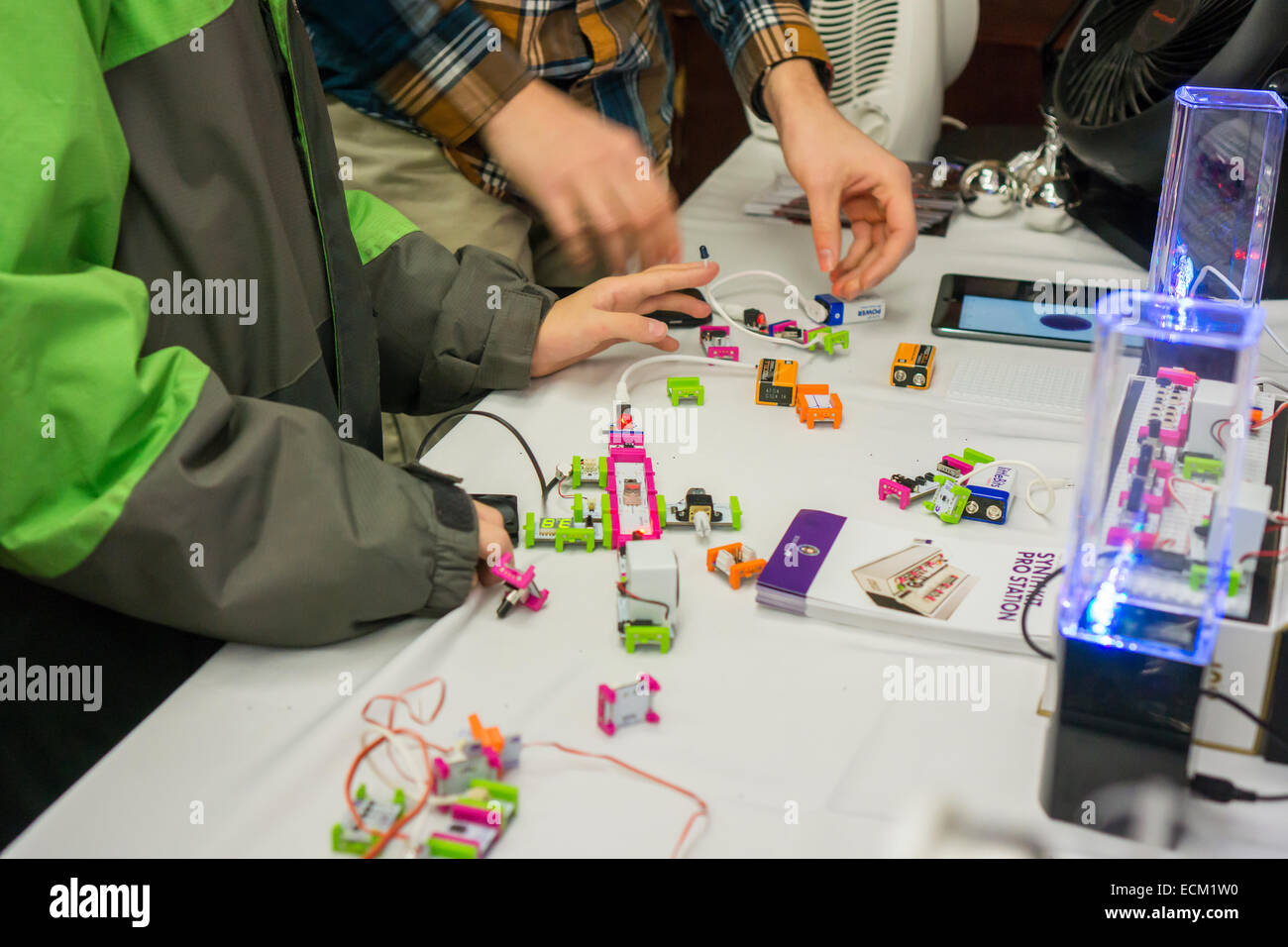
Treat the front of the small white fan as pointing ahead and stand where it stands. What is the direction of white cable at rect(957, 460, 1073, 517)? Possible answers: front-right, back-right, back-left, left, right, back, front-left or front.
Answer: front-left

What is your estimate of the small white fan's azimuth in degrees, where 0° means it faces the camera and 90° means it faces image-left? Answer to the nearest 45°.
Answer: approximately 45°

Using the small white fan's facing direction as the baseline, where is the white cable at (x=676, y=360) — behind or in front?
in front

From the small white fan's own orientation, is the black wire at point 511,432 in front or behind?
in front

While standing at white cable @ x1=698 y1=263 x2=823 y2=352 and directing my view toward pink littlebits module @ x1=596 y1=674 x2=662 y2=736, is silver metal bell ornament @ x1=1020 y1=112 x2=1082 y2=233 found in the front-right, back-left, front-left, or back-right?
back-left

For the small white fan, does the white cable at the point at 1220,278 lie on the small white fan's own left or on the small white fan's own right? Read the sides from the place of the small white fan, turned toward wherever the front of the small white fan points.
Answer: on the small white fan's own left

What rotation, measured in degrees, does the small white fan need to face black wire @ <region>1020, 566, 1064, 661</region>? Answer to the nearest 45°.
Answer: approximately 45° to its left

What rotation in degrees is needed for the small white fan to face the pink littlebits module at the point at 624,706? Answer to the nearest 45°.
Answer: approximately 45° to its left

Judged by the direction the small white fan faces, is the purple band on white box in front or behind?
in front
